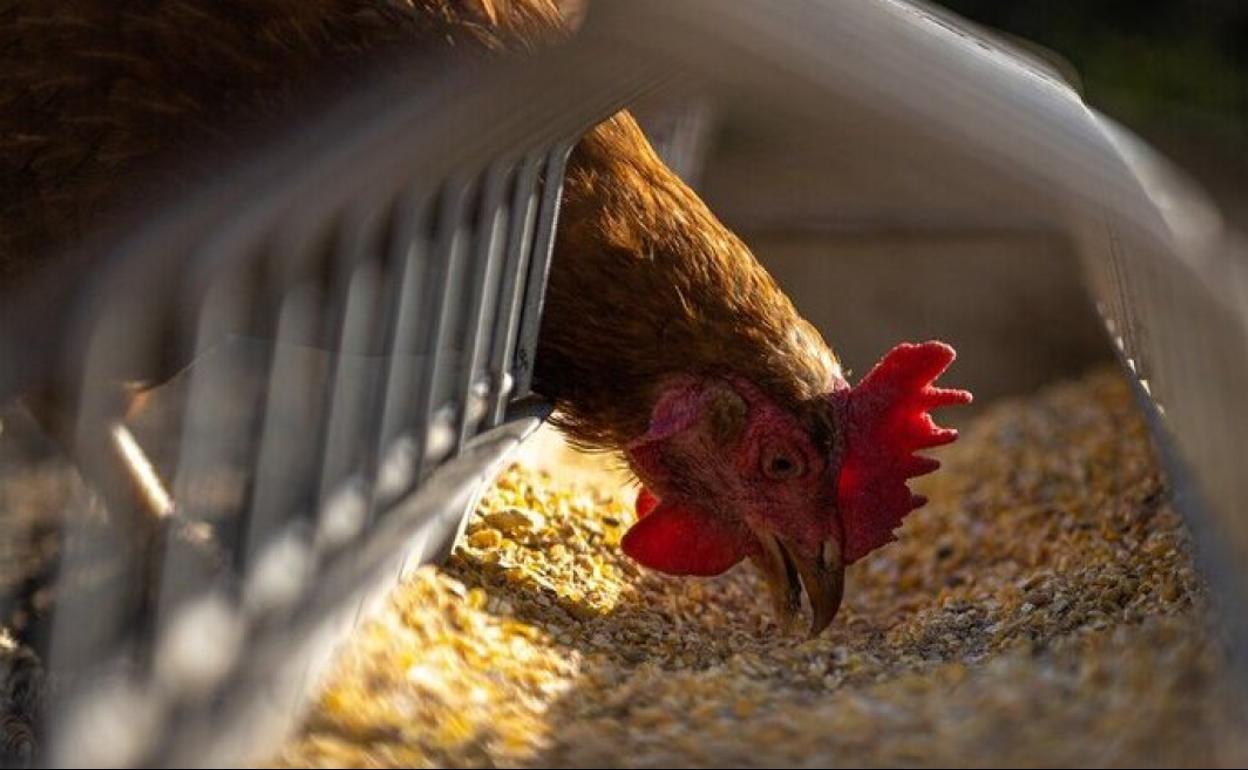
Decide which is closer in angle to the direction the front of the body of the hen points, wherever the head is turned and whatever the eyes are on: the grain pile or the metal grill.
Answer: the grain pile

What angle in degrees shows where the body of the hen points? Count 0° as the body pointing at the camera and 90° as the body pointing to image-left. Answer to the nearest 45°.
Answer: approximately 270°
